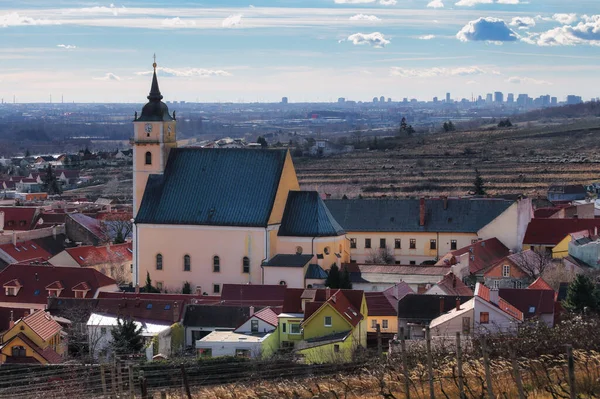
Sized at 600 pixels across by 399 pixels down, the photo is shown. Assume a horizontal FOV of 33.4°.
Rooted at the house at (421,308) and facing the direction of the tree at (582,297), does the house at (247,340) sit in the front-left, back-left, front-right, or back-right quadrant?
back-right

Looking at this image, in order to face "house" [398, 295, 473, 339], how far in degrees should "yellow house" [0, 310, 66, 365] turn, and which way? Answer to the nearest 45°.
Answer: approximately 135° to its left

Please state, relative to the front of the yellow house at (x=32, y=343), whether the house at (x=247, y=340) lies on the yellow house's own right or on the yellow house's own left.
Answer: on the yellow house's own left

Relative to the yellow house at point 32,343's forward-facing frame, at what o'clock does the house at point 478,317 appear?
The house is roughly at 8 o'clock from the yellow house.

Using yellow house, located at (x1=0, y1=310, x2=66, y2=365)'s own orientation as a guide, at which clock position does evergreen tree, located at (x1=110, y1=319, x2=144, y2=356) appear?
The evergreen tree is roughly at 8 o'clock from the yellow house.

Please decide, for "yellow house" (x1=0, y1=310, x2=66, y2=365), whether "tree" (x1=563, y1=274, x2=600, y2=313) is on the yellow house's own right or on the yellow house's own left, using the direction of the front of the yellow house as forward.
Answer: on the yellow house's own left

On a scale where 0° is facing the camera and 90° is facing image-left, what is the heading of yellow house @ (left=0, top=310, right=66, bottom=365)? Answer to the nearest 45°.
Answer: approximately 45°
